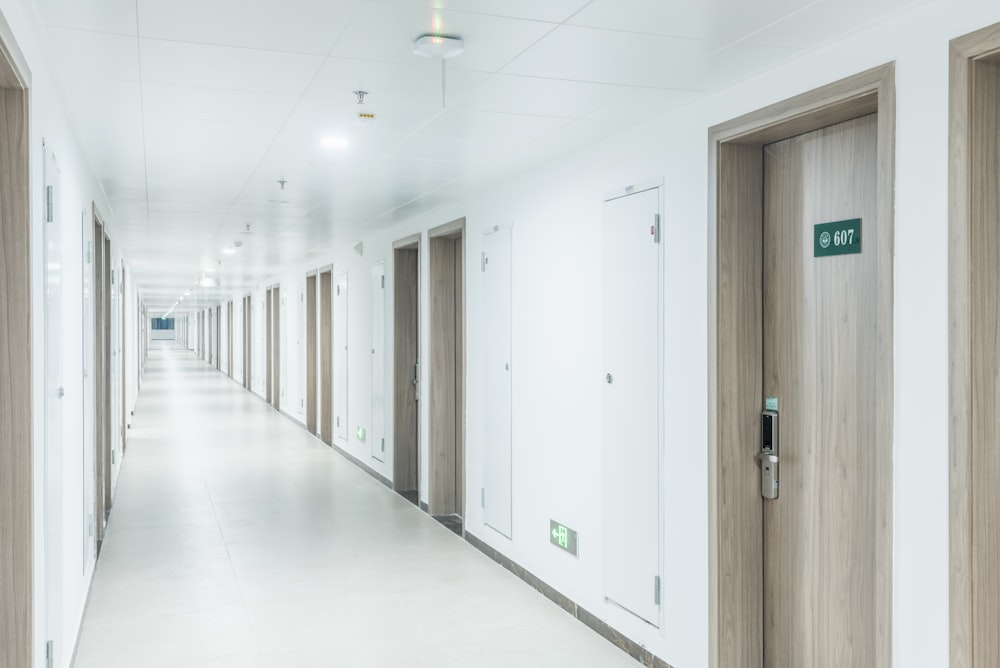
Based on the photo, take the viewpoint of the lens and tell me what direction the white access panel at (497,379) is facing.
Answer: facing the viewer and to the left of the viewer

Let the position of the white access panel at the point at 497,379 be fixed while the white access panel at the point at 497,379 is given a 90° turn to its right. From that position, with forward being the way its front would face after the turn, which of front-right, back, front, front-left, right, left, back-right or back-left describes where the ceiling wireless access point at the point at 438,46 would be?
back-left

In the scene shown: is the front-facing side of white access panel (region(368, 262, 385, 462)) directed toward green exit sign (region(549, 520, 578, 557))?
no

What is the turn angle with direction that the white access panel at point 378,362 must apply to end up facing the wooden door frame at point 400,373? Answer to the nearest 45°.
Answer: approximately 90° to its left

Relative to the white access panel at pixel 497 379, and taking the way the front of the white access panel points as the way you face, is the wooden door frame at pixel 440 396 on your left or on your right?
on your right

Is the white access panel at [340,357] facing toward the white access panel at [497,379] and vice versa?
no

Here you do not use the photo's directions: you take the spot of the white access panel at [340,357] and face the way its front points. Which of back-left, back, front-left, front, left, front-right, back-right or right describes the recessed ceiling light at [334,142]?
left

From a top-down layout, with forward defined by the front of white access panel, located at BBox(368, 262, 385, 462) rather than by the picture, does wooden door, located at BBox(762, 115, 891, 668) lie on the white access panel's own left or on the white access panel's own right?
on the white access panel's own left

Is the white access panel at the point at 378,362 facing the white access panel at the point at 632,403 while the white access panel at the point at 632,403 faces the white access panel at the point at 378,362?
no

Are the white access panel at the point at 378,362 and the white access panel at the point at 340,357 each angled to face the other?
no

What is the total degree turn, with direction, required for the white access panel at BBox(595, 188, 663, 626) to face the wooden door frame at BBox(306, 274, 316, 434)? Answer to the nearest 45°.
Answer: approximately 90° to its right

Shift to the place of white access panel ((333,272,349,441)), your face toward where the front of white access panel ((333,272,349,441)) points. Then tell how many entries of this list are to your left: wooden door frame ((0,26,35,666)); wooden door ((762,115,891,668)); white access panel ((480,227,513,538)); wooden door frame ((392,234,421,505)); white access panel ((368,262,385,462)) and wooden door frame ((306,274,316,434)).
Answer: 5

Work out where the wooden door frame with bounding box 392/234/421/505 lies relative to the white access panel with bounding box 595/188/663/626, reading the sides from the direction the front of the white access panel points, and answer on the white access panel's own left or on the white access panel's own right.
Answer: on the white access panel's own right

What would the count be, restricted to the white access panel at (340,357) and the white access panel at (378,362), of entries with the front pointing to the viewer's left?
2

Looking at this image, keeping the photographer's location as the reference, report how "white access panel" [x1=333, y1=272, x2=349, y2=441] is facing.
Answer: facing to the left of the viewer

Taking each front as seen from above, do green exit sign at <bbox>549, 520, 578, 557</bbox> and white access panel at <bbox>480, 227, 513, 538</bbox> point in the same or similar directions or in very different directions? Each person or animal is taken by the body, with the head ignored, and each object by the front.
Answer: same or similar directions

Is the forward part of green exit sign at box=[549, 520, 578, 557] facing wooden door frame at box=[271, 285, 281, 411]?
no

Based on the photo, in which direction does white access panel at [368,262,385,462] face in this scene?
to the viewer's left

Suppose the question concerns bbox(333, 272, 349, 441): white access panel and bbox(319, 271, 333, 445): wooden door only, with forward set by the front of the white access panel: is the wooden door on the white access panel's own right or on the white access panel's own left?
on the white access panel's own right

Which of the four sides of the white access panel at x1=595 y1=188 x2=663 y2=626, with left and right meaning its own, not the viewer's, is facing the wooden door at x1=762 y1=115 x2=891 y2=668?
left
